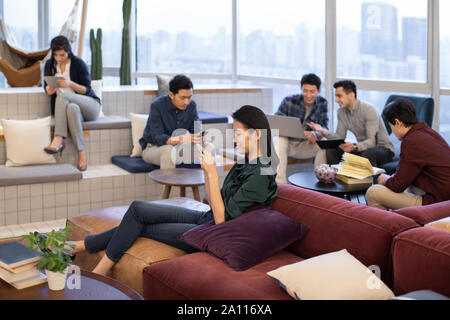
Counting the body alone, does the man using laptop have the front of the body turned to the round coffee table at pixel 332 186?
yes

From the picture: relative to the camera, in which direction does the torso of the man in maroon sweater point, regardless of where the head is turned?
to the viewer's left

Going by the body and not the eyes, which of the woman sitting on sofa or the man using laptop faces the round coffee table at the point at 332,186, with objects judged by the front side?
the man using laptop

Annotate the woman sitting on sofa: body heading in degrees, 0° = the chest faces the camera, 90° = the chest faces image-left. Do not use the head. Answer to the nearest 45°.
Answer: approximately 90°

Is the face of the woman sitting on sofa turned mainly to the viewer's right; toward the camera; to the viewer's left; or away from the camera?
to the viewer's left

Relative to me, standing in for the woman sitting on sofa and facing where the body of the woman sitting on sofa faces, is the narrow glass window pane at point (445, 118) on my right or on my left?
on my right

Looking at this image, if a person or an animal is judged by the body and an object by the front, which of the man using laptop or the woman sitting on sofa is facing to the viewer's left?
the woman sitting on sofa
